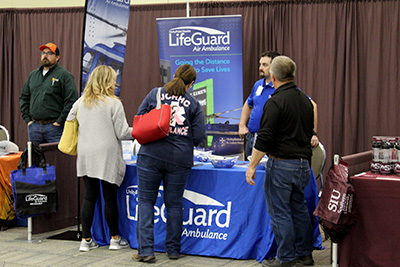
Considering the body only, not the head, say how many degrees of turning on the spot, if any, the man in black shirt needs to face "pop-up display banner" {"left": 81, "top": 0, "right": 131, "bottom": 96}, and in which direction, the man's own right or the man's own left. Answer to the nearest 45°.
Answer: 0° — they already face it

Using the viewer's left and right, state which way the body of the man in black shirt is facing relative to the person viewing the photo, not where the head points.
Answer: facing away from the viewer and to the left of the viewer

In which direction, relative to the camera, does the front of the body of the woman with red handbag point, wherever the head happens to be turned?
away from the camera

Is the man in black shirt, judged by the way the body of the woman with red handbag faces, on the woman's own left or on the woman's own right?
on the woman's own right

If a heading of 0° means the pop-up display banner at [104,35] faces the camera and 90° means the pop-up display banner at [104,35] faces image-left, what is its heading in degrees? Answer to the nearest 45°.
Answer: approximately 0°

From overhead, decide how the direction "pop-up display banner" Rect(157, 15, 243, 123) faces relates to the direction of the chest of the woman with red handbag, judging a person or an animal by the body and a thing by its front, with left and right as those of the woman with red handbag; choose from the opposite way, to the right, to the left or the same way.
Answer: the opposite way

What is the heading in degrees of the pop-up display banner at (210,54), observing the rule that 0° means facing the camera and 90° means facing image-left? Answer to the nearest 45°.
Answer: approximately 0°

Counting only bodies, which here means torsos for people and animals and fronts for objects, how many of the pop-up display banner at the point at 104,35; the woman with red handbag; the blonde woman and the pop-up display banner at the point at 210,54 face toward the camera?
2

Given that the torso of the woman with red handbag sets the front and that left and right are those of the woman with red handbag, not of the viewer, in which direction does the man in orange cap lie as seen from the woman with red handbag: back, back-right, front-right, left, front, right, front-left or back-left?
front-left
